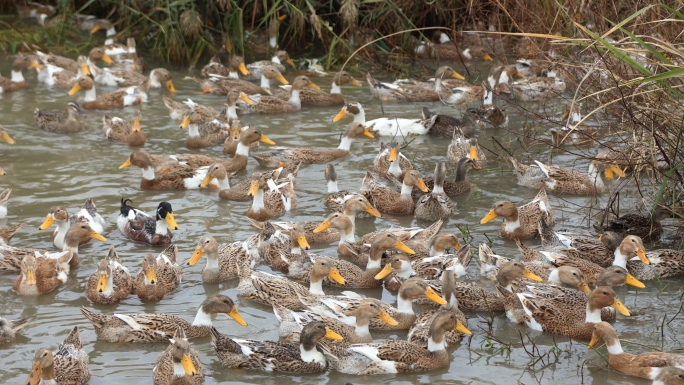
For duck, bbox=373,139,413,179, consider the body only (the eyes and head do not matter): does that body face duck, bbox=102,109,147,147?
no

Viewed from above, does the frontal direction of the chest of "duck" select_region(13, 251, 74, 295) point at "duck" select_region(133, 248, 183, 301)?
no

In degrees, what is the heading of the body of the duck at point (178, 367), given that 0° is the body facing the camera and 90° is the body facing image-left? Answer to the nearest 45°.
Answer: approximately 0°

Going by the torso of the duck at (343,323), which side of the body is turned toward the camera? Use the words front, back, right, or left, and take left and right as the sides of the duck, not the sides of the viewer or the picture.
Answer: right

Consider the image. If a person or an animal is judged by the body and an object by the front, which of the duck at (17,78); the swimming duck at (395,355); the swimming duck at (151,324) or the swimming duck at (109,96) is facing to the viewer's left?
the swimming duck at (109,96)

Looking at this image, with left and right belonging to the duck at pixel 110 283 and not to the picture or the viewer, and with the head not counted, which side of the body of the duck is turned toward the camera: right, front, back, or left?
front

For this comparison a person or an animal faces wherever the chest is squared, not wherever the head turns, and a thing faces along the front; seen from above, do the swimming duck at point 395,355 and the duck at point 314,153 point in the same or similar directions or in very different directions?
same or similar directions

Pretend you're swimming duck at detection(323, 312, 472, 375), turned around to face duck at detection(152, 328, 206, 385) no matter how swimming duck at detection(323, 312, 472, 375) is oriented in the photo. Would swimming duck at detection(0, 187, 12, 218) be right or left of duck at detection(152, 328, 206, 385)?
right

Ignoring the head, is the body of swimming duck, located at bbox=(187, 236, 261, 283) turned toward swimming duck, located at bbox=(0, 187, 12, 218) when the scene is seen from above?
no

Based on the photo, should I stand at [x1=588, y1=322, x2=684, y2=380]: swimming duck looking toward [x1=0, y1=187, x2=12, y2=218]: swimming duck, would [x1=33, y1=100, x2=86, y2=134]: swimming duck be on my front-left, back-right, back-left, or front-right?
front-right

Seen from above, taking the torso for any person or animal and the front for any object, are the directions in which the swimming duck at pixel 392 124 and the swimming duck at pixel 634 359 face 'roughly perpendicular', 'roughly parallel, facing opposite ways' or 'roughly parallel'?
roughly parallel

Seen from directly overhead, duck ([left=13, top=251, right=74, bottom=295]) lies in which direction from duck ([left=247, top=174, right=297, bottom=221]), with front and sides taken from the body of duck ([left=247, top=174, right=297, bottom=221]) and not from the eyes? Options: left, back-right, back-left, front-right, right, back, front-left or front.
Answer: front

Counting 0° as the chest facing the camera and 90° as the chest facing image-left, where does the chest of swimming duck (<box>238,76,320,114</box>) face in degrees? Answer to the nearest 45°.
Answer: approximately 270°

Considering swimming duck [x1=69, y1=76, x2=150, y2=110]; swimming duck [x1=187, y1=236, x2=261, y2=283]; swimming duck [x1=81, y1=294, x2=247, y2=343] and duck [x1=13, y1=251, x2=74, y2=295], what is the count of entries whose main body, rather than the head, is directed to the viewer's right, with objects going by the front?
1

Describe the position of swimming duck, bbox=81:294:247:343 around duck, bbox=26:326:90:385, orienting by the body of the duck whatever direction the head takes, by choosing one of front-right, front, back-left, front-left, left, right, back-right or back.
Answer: back

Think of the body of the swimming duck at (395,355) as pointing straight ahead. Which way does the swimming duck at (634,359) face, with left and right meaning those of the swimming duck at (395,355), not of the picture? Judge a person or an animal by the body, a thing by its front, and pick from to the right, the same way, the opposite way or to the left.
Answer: the opposite way
